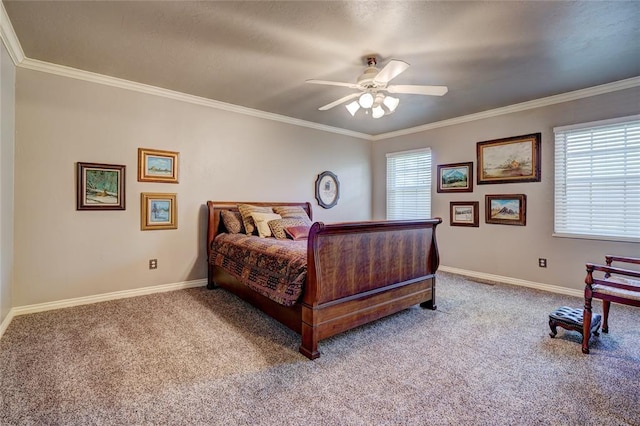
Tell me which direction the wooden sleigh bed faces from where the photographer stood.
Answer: facing the viewer and to the right of the viewer

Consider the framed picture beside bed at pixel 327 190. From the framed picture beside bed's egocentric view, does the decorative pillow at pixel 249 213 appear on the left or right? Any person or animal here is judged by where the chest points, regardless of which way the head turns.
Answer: on its right

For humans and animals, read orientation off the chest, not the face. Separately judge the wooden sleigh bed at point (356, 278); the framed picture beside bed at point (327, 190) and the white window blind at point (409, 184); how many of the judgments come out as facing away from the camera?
0

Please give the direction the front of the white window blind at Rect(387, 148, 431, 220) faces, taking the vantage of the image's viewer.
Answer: facing the viewer and to the left of the viewer

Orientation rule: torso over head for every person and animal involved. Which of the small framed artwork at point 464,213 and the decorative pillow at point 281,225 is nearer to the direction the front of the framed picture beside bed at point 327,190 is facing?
the small framed artwork

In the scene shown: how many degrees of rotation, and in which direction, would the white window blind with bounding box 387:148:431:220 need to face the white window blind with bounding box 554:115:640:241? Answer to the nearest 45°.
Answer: approximately 90° to its left

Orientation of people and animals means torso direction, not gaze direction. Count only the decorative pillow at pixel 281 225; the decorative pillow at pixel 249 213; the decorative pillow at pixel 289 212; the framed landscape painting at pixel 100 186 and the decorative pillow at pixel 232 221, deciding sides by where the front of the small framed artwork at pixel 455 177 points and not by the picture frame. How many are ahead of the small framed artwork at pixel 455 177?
5

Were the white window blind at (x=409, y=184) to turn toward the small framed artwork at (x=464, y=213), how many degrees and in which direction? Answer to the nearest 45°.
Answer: approximately 90° to its left

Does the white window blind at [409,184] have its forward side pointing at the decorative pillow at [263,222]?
yes

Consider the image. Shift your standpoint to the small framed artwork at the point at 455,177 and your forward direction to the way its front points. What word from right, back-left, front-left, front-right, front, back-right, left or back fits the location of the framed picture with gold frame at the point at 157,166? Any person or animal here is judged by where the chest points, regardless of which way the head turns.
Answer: front

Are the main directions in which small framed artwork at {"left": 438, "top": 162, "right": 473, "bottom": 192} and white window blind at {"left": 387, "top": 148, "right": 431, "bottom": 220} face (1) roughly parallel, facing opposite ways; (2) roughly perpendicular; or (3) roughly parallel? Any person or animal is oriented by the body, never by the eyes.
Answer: roughly parallel

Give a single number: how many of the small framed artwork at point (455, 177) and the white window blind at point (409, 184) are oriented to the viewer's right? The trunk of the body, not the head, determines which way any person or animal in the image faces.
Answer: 0

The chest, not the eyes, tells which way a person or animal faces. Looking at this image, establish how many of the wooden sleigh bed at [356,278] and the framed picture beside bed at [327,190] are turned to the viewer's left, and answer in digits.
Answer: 0

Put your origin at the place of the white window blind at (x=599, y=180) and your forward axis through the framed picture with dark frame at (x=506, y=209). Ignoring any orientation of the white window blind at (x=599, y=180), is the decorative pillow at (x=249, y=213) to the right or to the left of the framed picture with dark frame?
left

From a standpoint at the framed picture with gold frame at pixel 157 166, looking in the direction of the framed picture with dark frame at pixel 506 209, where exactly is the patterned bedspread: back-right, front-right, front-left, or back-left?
front-right

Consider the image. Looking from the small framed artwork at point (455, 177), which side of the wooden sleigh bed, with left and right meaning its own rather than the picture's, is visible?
left

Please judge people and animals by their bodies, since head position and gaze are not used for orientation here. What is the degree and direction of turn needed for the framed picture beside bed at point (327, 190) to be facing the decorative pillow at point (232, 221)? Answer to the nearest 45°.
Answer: approximately 90° to its right

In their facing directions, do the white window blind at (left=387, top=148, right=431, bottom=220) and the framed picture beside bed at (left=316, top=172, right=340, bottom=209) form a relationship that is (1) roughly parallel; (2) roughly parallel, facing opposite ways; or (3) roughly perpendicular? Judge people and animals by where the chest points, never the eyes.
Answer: roughly perpendicular

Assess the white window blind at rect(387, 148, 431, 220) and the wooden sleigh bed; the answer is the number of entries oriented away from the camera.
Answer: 0
